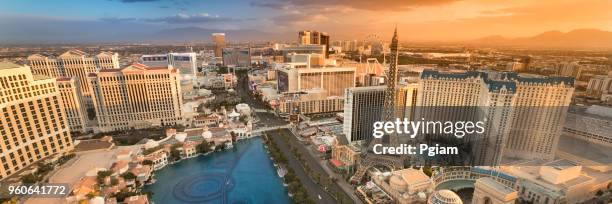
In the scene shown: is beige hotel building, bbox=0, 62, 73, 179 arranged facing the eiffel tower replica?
yes

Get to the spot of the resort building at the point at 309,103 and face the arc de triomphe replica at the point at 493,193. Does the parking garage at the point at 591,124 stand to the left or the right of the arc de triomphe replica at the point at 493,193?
left

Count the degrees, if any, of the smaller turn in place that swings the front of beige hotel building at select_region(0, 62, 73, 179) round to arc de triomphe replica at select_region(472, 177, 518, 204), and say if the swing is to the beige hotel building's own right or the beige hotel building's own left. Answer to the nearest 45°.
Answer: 0° — it already faces it

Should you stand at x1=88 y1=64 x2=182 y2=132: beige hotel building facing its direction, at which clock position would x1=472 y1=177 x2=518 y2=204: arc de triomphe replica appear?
The arc de triomphe replica is roughly at 11 o'clock from the beige hotel building.

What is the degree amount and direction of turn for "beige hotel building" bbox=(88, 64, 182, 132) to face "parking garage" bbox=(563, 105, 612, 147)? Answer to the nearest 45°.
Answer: approximately 45° to its left

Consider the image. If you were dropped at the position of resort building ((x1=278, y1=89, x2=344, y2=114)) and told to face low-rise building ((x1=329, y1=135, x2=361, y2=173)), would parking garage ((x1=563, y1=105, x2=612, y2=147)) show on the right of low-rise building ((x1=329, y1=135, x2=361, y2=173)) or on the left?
left

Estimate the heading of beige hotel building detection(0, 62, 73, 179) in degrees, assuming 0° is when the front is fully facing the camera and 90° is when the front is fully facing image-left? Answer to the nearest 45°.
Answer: approximately 315°

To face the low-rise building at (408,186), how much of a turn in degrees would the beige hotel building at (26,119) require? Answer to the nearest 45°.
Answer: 0° — it already faces it

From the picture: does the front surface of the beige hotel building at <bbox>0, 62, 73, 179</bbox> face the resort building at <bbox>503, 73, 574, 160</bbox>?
yes
